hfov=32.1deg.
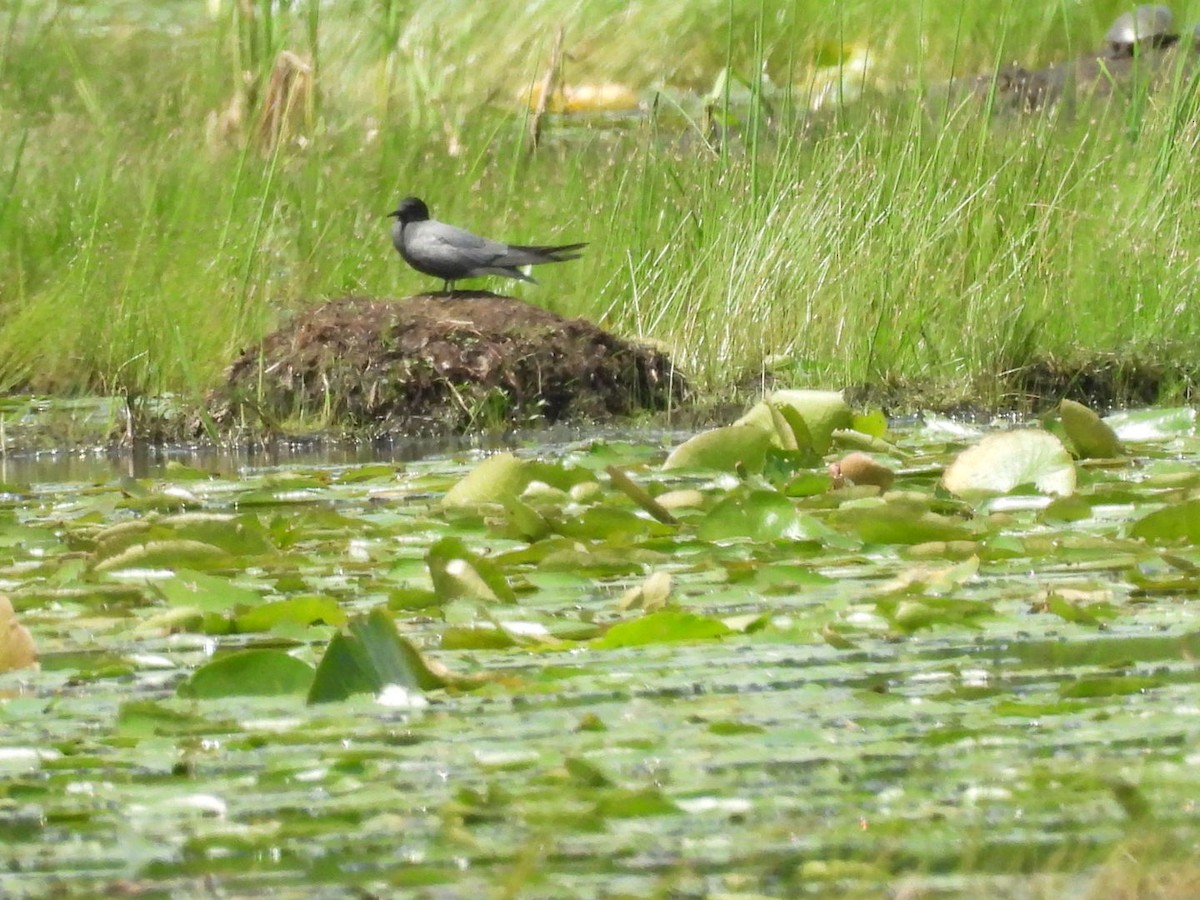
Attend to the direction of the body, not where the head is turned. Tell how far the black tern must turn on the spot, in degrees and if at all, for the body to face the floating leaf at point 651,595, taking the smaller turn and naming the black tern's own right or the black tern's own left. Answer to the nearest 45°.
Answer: approximately 90° to the black tern's own left

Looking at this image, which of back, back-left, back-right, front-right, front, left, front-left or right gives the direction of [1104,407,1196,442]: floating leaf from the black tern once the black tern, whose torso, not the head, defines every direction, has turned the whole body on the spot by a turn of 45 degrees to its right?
back

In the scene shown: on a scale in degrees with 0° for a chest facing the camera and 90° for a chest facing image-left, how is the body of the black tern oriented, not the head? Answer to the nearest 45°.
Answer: approximately 90°

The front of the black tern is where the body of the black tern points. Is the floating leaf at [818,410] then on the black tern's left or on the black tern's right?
on the black tern's left

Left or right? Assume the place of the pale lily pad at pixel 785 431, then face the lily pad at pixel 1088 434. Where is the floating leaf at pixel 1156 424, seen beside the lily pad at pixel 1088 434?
left

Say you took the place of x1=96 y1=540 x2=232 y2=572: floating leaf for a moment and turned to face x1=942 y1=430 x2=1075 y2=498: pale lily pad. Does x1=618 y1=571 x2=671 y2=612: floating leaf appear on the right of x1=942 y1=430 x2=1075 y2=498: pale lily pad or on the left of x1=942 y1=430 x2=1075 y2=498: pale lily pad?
right

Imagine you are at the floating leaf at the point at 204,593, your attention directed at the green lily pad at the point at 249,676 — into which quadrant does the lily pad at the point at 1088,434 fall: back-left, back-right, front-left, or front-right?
back-left

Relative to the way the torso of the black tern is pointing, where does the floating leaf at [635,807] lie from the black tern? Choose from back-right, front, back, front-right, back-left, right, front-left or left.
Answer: left

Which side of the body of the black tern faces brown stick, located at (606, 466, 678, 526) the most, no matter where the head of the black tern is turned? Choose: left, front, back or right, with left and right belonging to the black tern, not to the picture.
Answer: left

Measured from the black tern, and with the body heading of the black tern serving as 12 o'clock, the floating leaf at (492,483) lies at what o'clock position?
The floating leaf is roughly at 9 o'clock from the black tern.
